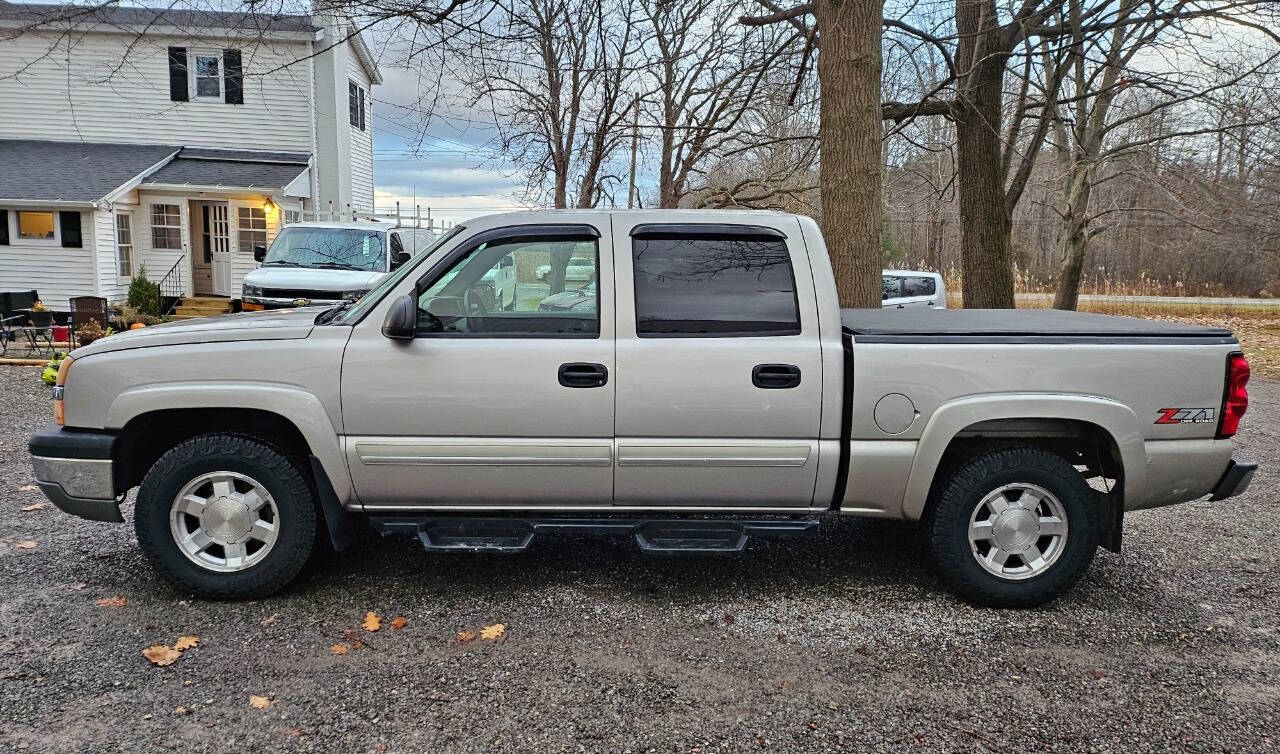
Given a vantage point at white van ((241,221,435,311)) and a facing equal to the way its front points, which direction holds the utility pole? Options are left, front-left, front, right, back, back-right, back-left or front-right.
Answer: back

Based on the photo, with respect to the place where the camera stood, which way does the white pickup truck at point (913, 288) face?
facing the viewer and to the left of the viewer

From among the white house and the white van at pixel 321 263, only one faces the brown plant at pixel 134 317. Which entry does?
the white house

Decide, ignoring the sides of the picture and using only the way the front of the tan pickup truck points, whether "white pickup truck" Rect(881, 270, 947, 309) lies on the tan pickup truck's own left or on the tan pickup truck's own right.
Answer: on the tan pickup truck's own right

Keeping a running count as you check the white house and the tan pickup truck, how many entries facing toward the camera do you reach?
1

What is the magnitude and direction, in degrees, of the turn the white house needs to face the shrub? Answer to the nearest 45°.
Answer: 0° — it already faces it

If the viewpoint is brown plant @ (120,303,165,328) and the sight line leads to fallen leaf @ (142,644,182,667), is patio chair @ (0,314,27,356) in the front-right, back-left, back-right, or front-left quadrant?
front-right

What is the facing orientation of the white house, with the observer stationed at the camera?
facing the viewer

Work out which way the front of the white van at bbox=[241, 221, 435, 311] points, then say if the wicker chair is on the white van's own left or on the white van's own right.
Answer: on the white van's own right

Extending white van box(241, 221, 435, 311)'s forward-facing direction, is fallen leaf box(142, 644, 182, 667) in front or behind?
in front

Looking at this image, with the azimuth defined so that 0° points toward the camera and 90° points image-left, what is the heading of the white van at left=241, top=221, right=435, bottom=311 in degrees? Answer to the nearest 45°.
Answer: approximately 45°

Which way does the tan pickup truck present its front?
to the viewer's left

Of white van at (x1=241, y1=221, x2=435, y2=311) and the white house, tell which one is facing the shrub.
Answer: the white house

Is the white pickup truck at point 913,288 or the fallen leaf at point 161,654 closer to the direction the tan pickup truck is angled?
the fallen leaf

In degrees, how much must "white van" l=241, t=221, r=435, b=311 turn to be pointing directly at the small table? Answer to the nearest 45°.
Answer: approximately 90° to its right
